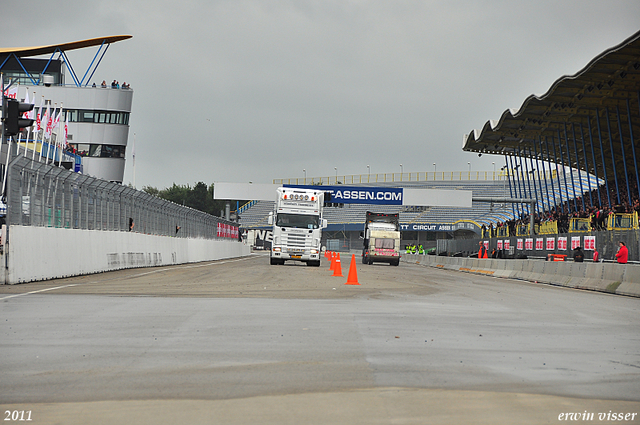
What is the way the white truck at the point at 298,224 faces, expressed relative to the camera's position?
facing the viewer

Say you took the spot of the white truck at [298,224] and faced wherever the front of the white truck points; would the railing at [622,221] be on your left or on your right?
on your left

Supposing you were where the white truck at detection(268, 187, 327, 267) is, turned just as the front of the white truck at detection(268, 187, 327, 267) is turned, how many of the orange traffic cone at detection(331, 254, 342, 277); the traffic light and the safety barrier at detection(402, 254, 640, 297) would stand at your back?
0

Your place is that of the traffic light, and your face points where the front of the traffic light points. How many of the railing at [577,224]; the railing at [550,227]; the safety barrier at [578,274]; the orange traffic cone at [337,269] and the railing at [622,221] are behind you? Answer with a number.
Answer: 0

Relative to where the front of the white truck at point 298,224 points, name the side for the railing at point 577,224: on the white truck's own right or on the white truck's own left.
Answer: on the white truck's own left
